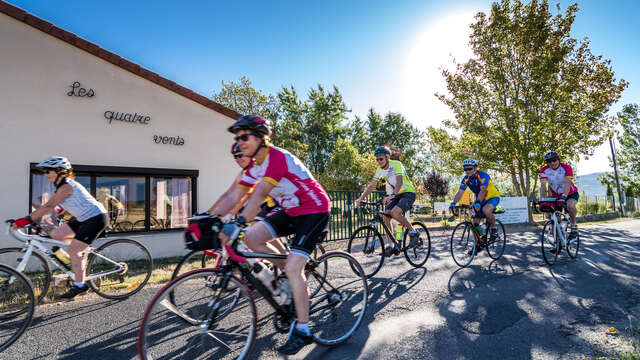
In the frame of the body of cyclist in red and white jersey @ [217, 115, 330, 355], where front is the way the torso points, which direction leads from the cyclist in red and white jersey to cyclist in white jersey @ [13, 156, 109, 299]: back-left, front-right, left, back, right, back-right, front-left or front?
right

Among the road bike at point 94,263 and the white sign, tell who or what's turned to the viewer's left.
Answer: the road bike

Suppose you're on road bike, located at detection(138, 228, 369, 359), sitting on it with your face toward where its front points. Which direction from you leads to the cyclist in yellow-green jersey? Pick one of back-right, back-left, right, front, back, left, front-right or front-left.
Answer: back

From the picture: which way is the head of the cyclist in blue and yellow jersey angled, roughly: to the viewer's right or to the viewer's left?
to the viewer's left

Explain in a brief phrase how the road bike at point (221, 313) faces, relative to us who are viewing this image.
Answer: facing the viewer and to the left of the viewer

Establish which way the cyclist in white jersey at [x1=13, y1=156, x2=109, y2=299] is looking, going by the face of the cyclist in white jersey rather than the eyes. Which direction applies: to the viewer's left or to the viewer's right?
to the viewer's left

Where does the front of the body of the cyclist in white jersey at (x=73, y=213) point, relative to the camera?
to the viewer's left

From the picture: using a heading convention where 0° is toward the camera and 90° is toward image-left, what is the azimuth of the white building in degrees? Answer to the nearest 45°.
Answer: approximately 0°

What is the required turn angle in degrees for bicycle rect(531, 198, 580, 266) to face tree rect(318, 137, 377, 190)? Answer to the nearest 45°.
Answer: approximately 90° to its right

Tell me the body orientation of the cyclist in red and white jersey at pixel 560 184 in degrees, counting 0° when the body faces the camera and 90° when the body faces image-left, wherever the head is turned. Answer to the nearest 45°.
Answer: approximately 45°

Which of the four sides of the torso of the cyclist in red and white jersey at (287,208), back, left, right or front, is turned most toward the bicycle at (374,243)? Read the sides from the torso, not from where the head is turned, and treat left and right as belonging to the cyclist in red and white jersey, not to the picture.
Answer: back

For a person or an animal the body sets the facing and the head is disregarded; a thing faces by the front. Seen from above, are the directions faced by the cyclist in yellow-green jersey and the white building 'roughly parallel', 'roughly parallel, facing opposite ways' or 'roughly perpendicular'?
roughly perpendicular

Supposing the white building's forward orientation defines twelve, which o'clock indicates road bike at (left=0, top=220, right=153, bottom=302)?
The road bike is roughly at 12 o'clock from the white building.

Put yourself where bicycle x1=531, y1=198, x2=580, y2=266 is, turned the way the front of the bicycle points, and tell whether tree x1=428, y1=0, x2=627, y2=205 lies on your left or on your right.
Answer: on your right

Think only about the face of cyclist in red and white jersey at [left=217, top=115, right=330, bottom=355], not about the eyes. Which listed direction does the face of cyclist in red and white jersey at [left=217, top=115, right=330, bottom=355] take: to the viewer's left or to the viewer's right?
to the viewer's left

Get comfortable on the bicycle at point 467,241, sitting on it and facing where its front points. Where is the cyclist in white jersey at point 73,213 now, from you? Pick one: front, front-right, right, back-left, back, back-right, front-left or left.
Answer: front
